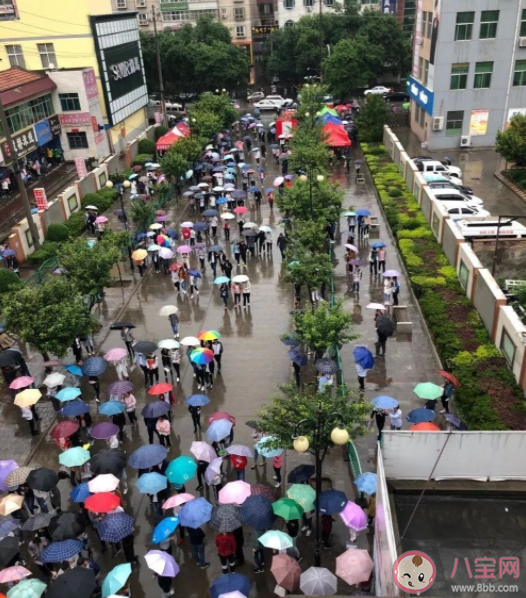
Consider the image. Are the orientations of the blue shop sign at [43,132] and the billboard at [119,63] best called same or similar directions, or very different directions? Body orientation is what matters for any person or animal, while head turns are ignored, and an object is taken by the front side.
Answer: same or similar directions

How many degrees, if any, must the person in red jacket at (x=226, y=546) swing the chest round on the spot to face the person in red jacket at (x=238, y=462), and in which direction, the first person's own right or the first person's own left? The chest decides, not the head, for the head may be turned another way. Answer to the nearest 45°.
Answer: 0° — they already face them

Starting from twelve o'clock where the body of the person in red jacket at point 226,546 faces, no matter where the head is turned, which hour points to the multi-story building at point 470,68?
The multi-story building is roughly at 1 o'clock from the person in red jacket.

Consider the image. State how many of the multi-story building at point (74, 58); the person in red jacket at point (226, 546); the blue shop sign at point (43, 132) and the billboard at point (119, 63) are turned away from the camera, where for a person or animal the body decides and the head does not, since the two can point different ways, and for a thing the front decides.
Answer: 1

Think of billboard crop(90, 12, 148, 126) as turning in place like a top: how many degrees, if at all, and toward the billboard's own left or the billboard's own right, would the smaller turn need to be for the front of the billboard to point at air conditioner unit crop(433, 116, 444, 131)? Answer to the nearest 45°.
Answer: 0° — it already faces it

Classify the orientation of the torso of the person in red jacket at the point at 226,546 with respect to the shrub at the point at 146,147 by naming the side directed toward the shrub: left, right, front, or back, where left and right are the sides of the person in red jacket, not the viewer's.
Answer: front

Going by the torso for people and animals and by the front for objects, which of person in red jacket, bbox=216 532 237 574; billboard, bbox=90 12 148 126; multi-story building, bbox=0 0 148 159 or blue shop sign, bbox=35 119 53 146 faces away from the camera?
the person in red jacket

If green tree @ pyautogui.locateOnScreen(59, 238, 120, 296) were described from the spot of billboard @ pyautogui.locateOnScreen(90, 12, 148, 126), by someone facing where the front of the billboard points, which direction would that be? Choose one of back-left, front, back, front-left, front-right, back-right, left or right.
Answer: front-right

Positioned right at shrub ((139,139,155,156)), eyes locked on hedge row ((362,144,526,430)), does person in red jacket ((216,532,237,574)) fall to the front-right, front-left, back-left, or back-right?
front-right

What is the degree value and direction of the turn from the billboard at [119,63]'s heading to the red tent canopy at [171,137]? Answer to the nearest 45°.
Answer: approximately 45° to its right

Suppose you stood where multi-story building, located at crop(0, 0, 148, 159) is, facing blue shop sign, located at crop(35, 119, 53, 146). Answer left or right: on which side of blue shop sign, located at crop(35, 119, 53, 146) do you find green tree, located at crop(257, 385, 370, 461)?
left

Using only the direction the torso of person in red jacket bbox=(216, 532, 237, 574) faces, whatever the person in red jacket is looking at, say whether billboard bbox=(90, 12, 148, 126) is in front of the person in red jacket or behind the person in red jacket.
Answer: in front

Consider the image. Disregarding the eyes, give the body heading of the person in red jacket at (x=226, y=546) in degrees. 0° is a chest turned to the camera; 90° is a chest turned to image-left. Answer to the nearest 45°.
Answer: approximately 180°

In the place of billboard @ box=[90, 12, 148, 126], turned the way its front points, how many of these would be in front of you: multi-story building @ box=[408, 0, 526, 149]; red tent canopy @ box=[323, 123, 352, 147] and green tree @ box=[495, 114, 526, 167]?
3

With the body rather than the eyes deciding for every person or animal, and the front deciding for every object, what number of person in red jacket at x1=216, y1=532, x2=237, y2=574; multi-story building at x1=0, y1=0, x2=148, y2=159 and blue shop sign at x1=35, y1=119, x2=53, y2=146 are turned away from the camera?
1

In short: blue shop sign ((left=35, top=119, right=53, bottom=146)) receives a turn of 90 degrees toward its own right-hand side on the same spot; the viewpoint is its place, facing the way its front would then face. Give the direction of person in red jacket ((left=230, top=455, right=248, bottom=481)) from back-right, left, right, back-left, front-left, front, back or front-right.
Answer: front-left

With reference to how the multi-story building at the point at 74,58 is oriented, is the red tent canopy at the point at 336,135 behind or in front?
in front

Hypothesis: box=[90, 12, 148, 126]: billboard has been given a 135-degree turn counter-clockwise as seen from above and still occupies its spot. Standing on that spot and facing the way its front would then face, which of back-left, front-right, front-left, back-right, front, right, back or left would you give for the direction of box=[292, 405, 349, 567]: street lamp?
back

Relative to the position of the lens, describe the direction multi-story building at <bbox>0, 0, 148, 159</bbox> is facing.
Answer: facing the viewer and to the right of the viewer

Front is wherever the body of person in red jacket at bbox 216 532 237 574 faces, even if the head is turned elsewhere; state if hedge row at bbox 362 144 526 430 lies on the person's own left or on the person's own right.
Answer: on the person's own right

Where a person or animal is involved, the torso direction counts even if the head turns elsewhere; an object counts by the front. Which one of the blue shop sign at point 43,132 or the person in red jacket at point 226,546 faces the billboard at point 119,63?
the person in red jacket
